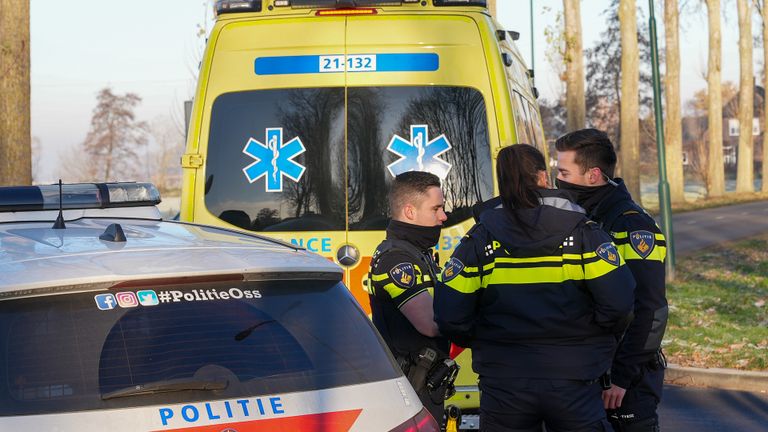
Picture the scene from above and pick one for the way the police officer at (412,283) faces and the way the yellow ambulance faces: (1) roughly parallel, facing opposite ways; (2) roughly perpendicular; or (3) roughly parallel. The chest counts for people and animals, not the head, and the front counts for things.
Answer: roughly perpendicular

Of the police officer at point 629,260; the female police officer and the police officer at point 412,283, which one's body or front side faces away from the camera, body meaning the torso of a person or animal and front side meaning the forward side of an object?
the female police officer

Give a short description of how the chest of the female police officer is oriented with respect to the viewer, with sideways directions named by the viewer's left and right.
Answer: facing away from the viewer

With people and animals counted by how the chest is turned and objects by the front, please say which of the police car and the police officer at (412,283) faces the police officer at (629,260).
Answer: the police officer at (412,283)

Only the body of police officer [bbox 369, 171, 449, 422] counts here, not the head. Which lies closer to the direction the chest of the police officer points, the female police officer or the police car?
the female police officer

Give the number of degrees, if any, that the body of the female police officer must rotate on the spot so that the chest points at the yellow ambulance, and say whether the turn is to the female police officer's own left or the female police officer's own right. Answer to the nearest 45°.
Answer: approximately 45° to the female police officer's own left

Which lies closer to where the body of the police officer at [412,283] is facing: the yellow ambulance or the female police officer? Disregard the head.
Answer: the female police officer

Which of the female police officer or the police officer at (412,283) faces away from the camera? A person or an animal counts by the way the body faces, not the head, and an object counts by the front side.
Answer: the female police officer

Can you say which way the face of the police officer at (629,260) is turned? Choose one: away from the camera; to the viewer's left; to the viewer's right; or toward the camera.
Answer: to the viewer's left

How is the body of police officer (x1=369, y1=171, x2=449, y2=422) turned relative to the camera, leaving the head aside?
to the viewer's right

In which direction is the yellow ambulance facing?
away from the camera

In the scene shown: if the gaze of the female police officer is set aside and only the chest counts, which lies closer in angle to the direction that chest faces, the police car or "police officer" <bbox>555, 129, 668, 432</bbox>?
the police officer

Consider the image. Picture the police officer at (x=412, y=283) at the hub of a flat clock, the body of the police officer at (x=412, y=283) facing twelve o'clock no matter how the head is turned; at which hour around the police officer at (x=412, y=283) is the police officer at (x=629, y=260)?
the police officer at (x=629, y=260) is roughly at 12 o'clock from the police officer at (x=412, y=283).

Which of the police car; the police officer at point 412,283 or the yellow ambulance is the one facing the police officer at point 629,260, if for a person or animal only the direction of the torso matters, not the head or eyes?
the police officer at point 412,283

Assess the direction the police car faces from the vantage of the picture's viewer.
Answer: facing away from the viewer and to the left of the viewer
